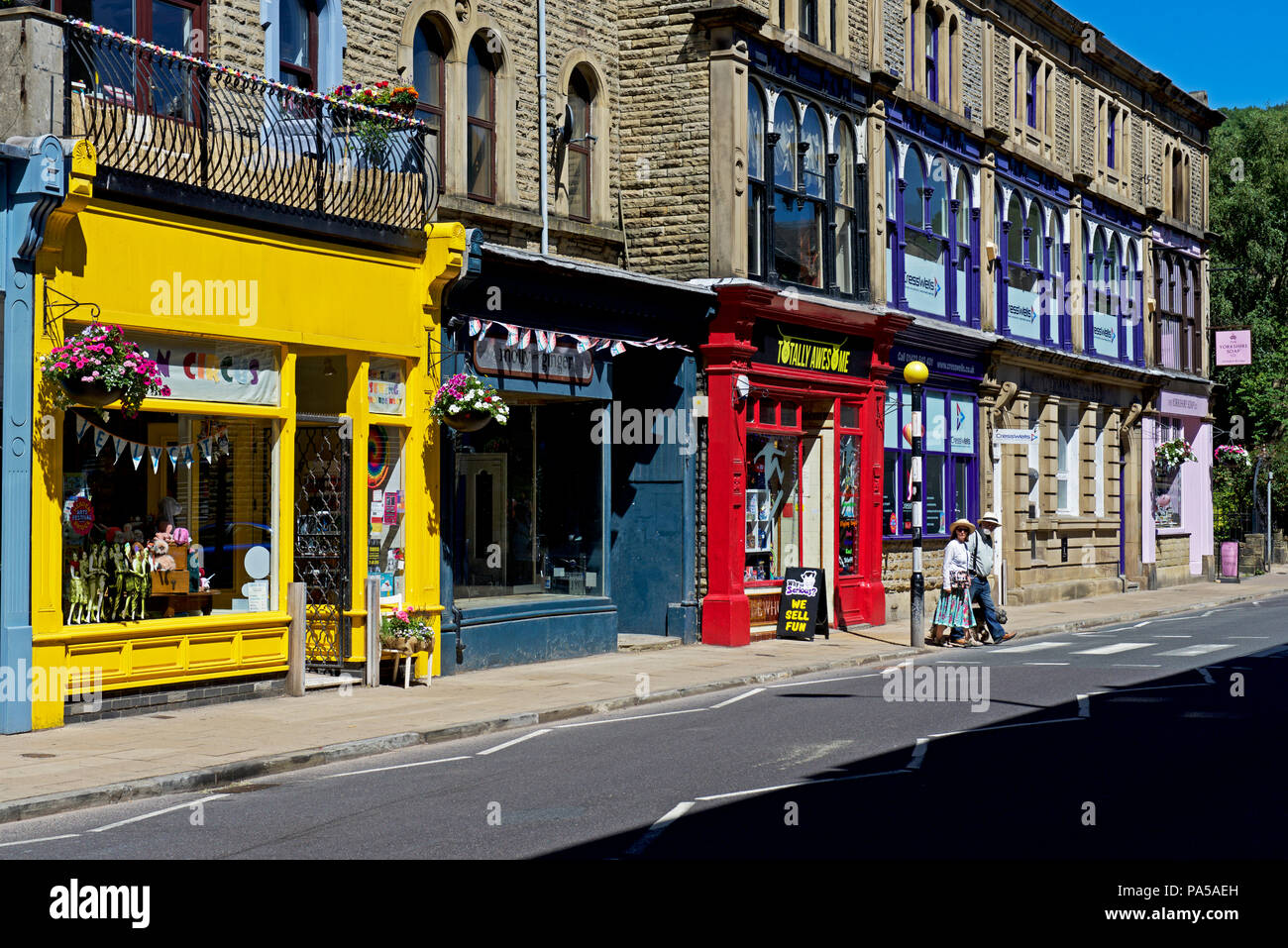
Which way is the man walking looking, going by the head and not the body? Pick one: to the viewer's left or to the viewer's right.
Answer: to the viewer's left

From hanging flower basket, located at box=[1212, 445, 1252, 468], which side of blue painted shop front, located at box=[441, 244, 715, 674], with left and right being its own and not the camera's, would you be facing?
left

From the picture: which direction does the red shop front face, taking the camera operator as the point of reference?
facing the viewer and to the right of the viewer

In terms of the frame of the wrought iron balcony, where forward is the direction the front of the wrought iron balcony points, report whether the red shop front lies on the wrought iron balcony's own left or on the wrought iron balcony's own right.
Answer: on the wrought iron balcony's own left

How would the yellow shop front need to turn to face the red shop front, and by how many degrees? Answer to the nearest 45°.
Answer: approximately 90° to its left

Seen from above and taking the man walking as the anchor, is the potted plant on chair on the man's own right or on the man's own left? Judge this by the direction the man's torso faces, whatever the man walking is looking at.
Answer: on the man's own right

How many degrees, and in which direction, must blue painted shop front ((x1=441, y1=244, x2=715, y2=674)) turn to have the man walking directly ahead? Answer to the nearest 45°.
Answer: approximately 90° to its left

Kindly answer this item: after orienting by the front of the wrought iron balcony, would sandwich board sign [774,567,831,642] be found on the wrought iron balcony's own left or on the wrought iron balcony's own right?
on the wrought iron balcony's own left

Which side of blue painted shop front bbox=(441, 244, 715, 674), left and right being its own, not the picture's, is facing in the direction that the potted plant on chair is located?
right
